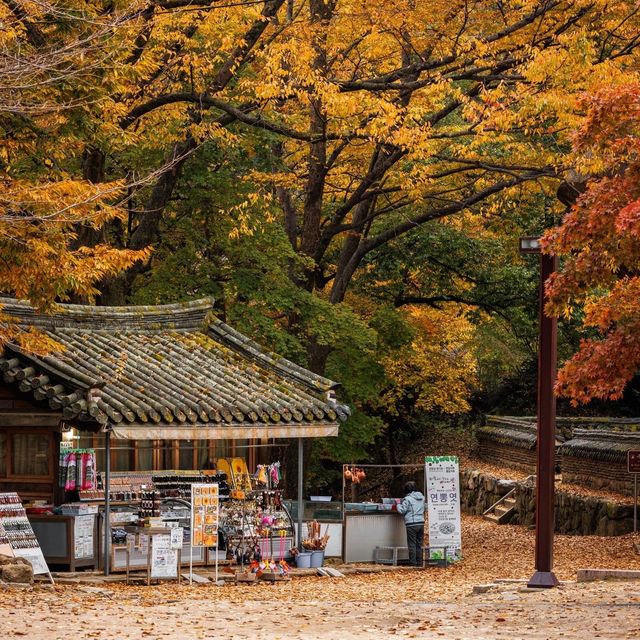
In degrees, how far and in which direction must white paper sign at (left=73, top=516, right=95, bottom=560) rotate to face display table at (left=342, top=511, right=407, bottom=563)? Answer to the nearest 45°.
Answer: approximately 135° to its left

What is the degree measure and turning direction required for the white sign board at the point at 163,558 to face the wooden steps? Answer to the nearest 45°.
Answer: approximately 135° to its left

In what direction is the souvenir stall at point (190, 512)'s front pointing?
toward the camera

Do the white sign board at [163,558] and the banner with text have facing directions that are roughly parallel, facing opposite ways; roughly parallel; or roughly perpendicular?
roughly parallel

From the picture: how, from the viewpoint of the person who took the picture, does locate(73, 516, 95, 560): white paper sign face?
facing the viewer

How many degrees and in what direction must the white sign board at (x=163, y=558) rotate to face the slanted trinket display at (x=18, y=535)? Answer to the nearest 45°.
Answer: approximately 45° to its right

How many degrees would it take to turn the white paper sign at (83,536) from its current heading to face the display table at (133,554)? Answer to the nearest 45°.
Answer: approximately 90° to its left

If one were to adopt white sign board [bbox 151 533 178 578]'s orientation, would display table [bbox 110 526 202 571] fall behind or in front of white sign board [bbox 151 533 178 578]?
behind

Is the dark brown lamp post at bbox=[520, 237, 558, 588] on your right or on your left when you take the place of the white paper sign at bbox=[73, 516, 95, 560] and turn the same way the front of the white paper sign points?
on your left

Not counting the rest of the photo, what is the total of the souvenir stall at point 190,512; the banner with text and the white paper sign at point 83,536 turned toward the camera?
3

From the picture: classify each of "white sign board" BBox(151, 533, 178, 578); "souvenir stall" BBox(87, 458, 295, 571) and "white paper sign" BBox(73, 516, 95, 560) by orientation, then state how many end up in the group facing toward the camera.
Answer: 3

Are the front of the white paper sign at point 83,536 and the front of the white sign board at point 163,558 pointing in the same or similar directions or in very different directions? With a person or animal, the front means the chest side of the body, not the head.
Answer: same or similar directions

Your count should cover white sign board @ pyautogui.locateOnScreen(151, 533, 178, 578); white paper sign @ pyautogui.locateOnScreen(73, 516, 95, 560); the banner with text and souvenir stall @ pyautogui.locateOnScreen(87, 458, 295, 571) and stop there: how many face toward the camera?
4

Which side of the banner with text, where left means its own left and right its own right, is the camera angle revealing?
front

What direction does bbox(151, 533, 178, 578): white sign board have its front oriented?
toward the camera

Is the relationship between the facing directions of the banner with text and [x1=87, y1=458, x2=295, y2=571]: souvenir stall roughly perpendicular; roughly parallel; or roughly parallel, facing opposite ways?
roughly parallel

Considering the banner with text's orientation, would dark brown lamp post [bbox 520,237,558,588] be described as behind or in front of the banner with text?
in front
